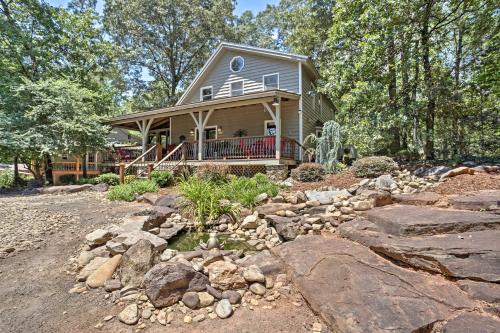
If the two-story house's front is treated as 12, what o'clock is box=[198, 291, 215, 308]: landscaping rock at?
The landscaping rock is roughly at 11 o'clock from the two-story house.

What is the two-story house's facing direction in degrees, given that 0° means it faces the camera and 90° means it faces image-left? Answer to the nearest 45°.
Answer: approximately 45°

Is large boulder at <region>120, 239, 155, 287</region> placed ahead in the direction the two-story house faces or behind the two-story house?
ahead

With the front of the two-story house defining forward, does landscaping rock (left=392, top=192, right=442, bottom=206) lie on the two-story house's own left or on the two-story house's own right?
on the two-story house's own left

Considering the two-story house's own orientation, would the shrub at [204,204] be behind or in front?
in front

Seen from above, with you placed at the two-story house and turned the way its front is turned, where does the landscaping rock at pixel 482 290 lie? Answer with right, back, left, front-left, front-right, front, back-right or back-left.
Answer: front-left

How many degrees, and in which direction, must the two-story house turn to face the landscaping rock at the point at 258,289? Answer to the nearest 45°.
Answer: approximately 45° to its left
